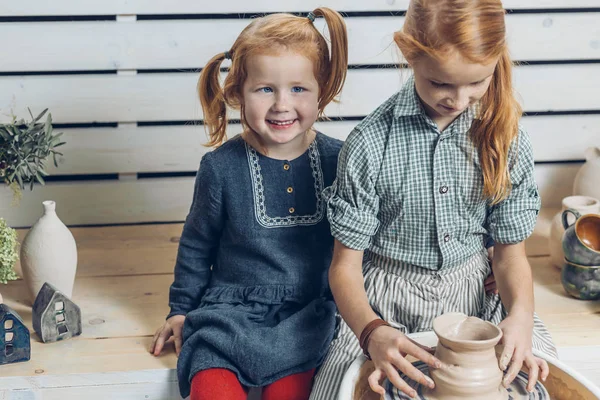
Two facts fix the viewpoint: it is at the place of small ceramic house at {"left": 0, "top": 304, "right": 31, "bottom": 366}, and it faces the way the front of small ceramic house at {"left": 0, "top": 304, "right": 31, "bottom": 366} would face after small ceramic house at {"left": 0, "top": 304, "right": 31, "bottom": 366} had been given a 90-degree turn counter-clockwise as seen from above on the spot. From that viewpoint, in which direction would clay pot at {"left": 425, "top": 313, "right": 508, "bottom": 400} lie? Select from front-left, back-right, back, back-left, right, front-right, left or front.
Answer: front-right

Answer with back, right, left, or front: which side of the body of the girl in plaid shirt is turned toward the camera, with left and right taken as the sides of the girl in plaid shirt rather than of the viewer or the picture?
front

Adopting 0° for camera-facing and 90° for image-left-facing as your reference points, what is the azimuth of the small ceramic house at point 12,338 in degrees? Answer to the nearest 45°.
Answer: approximately 0°

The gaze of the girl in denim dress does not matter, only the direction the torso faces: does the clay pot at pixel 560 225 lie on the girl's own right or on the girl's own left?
on the girl's own left

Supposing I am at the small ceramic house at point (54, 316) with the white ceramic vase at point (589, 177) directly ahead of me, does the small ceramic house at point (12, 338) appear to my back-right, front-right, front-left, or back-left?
back-right

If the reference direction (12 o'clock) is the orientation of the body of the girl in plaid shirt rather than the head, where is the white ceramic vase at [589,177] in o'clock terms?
The white ceramic vase is roughly at 7 o'clock from the girl in plaid shirt.

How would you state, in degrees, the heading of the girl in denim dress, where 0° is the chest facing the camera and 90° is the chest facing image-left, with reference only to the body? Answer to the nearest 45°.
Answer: approximately 0°

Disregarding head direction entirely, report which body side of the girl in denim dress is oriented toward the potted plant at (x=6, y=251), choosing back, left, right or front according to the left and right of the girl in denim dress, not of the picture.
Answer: right

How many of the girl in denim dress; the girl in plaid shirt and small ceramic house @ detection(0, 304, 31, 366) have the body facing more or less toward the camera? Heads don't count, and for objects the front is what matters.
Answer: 3

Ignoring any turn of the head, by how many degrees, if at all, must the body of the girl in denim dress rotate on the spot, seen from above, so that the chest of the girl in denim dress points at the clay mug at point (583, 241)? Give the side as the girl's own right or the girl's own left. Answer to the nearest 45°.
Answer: approximately 90° to the girl's own left

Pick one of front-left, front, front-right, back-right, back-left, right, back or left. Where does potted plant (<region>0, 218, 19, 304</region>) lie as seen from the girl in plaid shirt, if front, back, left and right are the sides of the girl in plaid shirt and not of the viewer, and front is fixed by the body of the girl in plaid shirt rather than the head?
right

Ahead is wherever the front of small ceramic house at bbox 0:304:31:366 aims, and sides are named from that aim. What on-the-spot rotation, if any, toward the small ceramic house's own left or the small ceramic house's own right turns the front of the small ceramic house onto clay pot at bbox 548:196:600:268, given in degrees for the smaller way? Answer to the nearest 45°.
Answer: approximately 90° to the small ceramic house's own left
